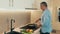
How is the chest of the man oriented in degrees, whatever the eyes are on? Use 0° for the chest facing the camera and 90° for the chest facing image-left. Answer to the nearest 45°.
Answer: approximately 90°
